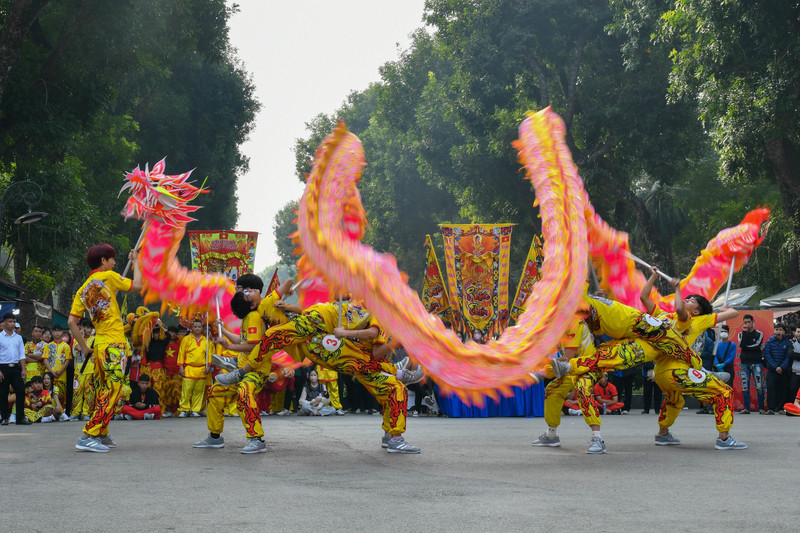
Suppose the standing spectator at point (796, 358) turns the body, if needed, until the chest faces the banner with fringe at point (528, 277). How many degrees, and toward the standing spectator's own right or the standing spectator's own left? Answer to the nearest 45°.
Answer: approximately 90° to the standing spectator's own right

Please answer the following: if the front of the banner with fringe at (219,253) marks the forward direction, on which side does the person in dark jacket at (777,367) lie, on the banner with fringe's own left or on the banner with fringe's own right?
on the banner with fringe's own left

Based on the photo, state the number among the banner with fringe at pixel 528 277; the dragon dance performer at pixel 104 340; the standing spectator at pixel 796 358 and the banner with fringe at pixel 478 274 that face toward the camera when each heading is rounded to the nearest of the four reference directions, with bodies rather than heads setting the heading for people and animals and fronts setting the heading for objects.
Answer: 3

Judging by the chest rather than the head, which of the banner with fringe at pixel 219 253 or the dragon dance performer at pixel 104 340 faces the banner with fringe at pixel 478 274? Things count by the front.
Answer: the dragon dance performer

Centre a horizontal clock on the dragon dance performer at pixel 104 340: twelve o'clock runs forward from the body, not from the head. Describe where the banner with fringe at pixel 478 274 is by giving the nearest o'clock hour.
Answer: The banner with fringe is roughly at 12 o'clock from the dragon dance performer.

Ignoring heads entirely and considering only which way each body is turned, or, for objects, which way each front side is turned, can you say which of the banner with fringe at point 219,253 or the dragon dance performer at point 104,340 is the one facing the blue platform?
the dragon dance performer

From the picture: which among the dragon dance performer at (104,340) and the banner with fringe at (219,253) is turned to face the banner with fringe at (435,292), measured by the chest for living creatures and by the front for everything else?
the dragon dance performer

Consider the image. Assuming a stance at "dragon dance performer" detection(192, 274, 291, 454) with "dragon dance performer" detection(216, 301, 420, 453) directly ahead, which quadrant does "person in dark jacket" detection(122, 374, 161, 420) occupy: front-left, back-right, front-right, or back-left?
back-left

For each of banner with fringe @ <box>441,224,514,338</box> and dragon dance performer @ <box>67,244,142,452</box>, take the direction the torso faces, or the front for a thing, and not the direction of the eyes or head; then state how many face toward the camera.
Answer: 1

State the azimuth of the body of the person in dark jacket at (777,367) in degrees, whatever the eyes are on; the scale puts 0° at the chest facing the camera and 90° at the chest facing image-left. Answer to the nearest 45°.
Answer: approximately 0°

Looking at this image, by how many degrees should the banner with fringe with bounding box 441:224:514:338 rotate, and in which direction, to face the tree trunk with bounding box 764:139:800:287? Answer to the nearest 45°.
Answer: approximately 135° to its left

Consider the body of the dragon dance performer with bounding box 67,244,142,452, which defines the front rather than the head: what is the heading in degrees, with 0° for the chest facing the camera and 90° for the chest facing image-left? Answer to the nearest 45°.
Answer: approximately 225°

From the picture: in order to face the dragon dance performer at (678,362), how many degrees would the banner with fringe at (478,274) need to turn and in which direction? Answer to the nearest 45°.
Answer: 0° — it already faces them

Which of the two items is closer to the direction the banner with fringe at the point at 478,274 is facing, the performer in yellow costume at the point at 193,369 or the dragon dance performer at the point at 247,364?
the dragon dance performer
